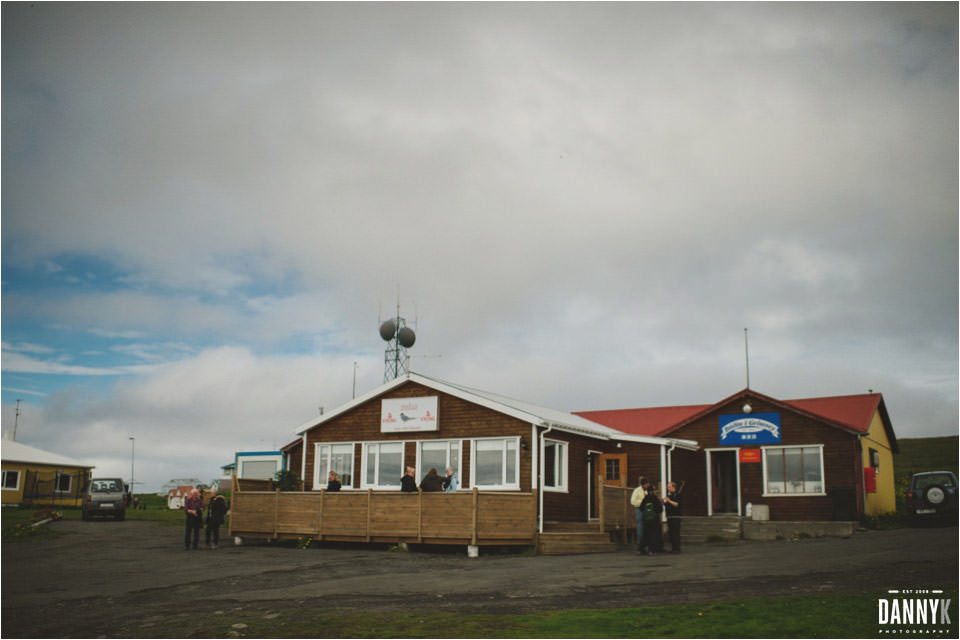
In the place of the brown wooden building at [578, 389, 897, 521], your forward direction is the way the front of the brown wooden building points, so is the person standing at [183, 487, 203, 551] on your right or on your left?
on your right

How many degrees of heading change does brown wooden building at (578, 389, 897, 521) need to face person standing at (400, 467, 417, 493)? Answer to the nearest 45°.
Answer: approximately 45° to its right

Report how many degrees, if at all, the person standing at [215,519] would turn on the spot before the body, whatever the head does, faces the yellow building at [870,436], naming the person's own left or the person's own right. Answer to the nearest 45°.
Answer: approximately 90° to the person's own left

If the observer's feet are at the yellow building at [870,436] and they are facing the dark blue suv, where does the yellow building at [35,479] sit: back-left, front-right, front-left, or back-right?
back-right
